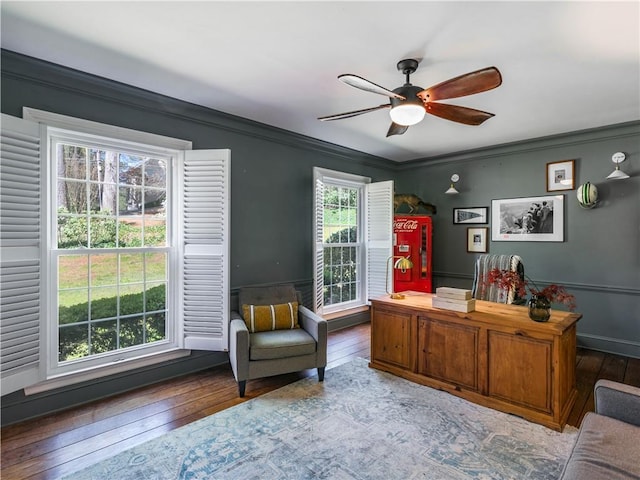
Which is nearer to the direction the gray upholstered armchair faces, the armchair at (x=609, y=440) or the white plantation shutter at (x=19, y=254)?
the armchair

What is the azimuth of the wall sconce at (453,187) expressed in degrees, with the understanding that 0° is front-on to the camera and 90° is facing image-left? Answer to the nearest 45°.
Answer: approximately 45°

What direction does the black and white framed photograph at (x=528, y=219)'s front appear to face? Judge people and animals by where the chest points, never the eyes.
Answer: toward the camera

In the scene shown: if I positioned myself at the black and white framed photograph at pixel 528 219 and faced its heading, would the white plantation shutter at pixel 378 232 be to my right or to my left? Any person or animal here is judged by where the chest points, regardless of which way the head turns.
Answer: on my right

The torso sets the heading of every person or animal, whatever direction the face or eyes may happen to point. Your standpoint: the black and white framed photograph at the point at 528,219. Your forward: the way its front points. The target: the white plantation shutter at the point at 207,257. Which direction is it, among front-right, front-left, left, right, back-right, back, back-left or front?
front-right

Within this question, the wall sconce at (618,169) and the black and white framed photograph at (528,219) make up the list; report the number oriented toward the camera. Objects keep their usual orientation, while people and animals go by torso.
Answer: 2

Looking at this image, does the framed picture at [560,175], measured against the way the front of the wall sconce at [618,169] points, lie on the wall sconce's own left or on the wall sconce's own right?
on the wall sconce's own right

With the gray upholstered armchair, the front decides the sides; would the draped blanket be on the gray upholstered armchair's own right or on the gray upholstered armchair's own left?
on the gray upholstered armchair's own left

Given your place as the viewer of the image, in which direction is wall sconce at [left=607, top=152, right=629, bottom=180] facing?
facing the viewer

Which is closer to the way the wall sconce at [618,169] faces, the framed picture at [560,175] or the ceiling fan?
the ceiling fan

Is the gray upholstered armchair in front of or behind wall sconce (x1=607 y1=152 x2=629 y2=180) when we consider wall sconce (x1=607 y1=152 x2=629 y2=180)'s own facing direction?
in front

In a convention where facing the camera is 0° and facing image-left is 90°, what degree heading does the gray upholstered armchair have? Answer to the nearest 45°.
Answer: approximately 315°

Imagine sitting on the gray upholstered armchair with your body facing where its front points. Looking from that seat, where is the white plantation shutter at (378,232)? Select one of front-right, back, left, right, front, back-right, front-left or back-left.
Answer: left

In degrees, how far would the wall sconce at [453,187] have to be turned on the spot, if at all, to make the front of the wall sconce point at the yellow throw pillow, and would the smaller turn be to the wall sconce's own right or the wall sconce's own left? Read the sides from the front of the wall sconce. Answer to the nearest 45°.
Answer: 0° — it already faces it

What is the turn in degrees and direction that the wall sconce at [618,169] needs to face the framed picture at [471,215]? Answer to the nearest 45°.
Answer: approximately 90° to its right
